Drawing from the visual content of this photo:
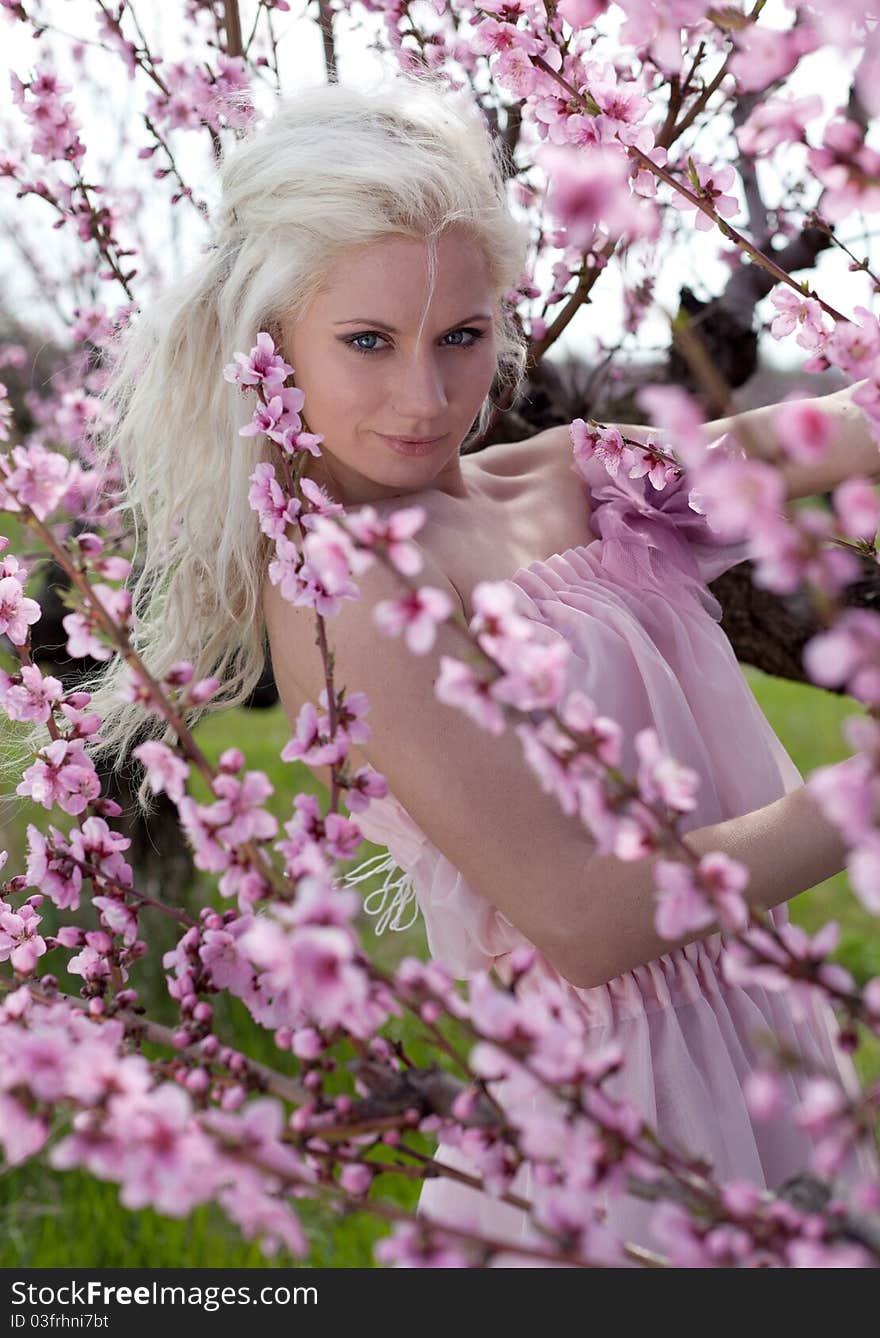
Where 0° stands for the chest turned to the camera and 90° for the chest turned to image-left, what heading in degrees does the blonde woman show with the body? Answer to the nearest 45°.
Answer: approximately 315°
